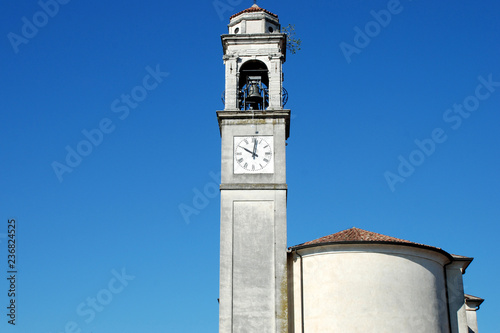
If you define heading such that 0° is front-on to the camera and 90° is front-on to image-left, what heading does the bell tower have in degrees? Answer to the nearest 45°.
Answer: approximately 0°
